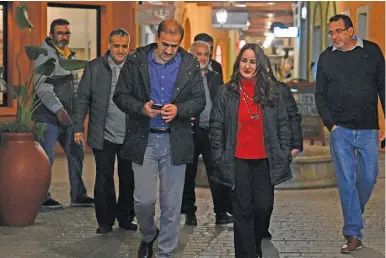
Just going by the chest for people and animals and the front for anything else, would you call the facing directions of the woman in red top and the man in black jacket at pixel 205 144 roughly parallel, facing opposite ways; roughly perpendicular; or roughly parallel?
roughly parallel

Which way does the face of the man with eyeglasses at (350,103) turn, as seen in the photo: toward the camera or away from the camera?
toward the camera

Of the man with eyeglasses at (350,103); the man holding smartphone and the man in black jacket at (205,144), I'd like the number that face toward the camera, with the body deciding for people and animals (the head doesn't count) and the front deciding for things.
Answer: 3

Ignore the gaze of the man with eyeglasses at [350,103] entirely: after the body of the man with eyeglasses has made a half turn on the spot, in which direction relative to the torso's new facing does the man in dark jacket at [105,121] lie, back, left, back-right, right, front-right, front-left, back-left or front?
left

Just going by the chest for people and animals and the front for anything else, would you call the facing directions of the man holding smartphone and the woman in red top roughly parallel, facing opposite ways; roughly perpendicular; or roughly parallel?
roughly parallel

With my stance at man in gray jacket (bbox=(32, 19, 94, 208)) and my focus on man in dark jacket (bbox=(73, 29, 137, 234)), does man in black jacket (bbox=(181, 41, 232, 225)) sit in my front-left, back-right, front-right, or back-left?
front-left

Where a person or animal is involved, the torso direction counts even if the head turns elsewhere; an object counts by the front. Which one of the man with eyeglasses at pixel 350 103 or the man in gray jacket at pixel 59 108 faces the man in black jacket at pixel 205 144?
the man in gray jacket

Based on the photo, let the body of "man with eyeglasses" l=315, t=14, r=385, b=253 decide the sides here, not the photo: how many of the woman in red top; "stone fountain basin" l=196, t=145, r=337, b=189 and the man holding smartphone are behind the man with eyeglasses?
1

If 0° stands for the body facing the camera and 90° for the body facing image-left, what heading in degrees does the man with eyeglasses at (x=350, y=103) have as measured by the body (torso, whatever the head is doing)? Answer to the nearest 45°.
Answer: approximately 0°

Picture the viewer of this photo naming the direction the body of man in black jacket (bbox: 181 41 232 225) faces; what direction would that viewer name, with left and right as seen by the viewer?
facing the viewer

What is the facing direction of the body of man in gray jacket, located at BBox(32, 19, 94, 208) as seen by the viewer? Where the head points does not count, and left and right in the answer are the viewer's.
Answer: facing the viewer and to the right of the viewer

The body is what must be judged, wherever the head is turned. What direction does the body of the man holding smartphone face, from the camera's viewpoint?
toward the camera

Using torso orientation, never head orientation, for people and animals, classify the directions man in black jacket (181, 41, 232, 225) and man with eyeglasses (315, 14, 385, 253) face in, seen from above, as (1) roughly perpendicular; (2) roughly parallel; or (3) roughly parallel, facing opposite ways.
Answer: roughly parallel

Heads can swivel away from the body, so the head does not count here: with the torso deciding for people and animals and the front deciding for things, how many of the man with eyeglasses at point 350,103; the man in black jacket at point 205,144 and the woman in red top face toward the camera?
3

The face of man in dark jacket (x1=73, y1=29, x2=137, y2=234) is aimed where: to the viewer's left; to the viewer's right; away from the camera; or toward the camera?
toward the camera
